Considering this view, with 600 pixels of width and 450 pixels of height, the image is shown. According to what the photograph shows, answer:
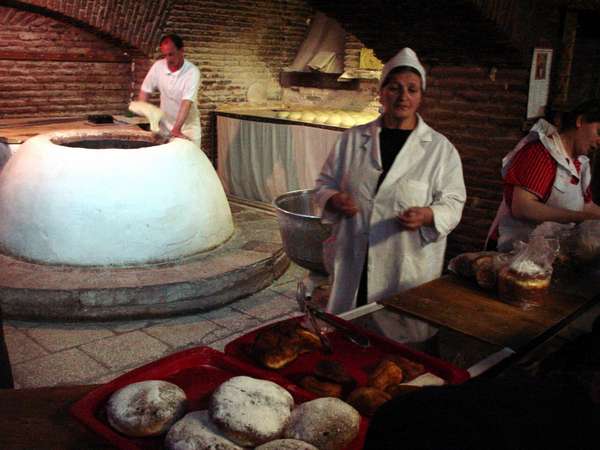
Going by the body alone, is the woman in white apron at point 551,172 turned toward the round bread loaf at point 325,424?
no

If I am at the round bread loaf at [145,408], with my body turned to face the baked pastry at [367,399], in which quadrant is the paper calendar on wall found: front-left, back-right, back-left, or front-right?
front-left

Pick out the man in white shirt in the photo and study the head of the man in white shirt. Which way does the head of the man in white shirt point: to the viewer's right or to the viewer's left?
to the viewer's left

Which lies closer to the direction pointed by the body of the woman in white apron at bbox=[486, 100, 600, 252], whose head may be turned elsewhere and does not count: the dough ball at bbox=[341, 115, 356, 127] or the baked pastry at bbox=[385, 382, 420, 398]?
the baked pastry

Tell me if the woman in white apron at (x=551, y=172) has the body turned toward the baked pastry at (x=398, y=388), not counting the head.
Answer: no

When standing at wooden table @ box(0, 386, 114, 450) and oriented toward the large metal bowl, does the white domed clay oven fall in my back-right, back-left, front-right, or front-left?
front-left

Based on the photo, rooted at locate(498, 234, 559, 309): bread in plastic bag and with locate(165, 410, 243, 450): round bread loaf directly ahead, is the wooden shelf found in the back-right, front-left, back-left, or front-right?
back-right

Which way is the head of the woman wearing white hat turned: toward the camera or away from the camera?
toward the camera
